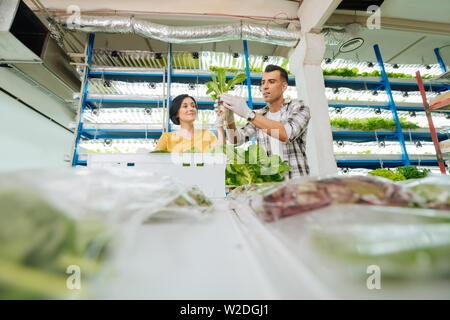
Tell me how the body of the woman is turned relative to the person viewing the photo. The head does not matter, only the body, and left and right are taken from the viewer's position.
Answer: facing the viewer

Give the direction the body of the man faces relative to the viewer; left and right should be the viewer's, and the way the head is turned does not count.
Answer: facing the viewer and to the left of the viewer

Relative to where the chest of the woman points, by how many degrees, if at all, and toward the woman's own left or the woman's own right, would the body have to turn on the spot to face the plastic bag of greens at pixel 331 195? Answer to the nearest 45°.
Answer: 0° — they already face it

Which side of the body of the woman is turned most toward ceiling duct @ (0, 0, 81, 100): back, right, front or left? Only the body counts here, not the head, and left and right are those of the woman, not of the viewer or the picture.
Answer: right

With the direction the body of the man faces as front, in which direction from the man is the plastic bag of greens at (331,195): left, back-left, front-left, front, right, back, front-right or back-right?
front-left

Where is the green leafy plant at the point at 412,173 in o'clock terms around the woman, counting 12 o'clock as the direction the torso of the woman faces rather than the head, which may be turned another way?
The green leafy plant is roughly at 9 o'clock from the woman.

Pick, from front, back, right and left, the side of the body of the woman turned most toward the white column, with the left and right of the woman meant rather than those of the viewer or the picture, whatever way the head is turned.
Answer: left

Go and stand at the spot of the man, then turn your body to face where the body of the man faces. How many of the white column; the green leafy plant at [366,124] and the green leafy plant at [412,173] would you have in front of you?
0

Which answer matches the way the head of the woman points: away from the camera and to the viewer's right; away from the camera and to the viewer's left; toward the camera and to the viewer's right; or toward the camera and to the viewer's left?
toward the camera and to the viewer's right

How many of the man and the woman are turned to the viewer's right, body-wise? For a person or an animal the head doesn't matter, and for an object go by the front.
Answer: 0

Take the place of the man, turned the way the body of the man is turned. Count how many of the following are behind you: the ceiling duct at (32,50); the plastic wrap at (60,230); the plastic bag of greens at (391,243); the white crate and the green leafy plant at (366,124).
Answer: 1

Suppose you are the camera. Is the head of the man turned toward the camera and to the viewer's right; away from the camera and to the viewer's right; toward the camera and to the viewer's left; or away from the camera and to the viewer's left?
toward the camera and to the viewer's left

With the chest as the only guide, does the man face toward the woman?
no

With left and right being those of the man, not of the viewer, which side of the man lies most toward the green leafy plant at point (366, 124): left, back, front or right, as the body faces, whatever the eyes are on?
back

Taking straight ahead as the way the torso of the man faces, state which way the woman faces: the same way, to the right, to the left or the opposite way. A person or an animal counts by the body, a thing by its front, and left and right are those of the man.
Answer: to the left

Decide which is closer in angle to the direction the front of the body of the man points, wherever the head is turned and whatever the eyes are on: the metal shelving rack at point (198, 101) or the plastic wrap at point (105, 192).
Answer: the plastic wrap
